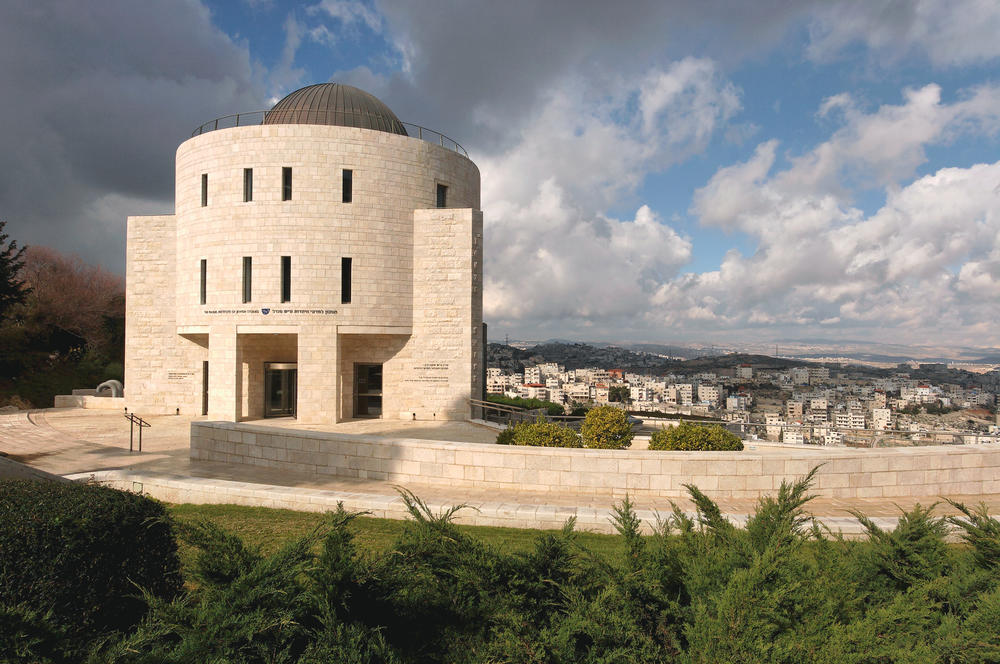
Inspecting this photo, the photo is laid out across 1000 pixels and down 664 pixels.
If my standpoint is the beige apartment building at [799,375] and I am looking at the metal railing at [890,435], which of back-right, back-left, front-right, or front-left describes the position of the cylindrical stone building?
front-right

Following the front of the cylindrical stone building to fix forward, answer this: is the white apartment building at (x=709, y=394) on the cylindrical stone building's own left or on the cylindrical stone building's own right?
on the cylindrical stone building's own left

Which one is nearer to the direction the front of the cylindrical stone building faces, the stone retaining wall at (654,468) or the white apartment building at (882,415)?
the stone retaining wall

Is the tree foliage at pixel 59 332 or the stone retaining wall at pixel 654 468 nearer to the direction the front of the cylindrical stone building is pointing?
the stone retaining wall

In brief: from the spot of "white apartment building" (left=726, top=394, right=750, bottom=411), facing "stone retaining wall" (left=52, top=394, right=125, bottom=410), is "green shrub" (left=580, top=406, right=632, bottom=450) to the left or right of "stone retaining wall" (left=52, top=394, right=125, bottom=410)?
left

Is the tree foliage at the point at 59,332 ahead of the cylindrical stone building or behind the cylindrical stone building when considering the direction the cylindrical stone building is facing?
behind

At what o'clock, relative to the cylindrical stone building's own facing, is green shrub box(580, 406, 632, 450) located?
The green shrub is roughly at 11 o'clock from the cylindrical stone building.

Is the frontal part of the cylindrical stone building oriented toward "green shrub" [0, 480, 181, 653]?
yes

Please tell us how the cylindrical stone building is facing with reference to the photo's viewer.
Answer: facing the viewer

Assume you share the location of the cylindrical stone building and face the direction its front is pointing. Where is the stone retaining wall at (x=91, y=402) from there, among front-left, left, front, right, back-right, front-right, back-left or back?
back-right
